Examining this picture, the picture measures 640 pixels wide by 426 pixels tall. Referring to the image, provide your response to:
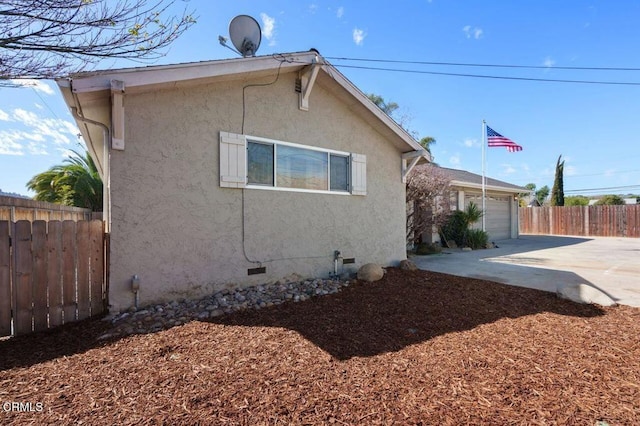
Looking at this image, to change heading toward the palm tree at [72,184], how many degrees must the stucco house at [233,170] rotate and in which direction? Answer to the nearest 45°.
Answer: approximately 180°

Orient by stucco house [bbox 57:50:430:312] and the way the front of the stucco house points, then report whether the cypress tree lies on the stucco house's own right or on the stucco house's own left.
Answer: on the stucco house's own left

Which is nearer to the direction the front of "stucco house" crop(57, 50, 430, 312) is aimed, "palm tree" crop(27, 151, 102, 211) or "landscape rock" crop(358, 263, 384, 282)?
the landscape rock

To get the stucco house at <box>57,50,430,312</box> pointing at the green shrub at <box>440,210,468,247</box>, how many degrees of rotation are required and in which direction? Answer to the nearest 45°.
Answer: approximately 90° to its left

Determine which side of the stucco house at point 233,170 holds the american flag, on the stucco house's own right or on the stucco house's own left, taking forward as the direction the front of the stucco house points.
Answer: on the stucco house's own left

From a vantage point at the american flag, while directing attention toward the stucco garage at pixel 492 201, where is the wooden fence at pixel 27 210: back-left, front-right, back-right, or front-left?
back-left

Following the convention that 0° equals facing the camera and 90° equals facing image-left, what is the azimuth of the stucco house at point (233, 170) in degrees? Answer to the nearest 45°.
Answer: approximately 315°
